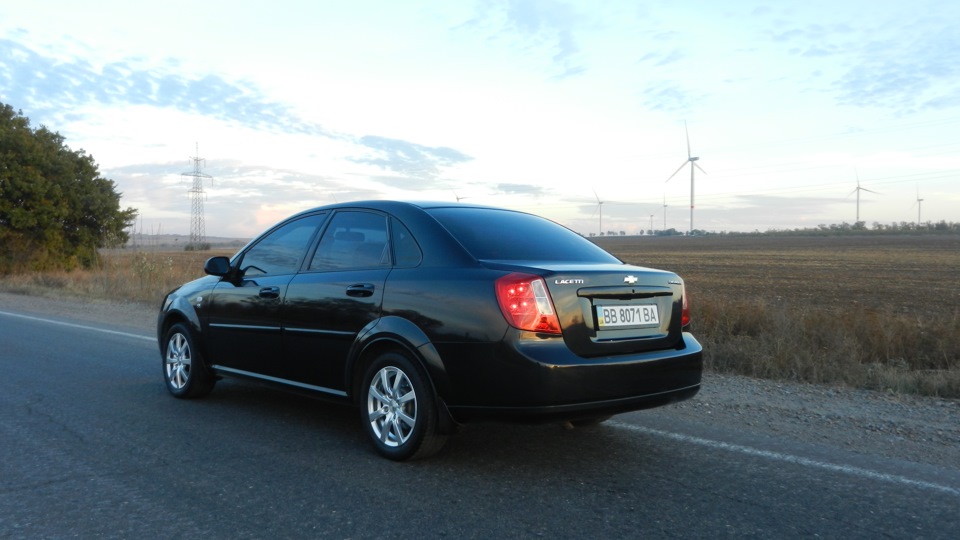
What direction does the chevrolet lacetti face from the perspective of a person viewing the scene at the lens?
facing away from the viewer and to the left of the viewer

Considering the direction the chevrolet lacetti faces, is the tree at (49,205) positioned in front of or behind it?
in front
